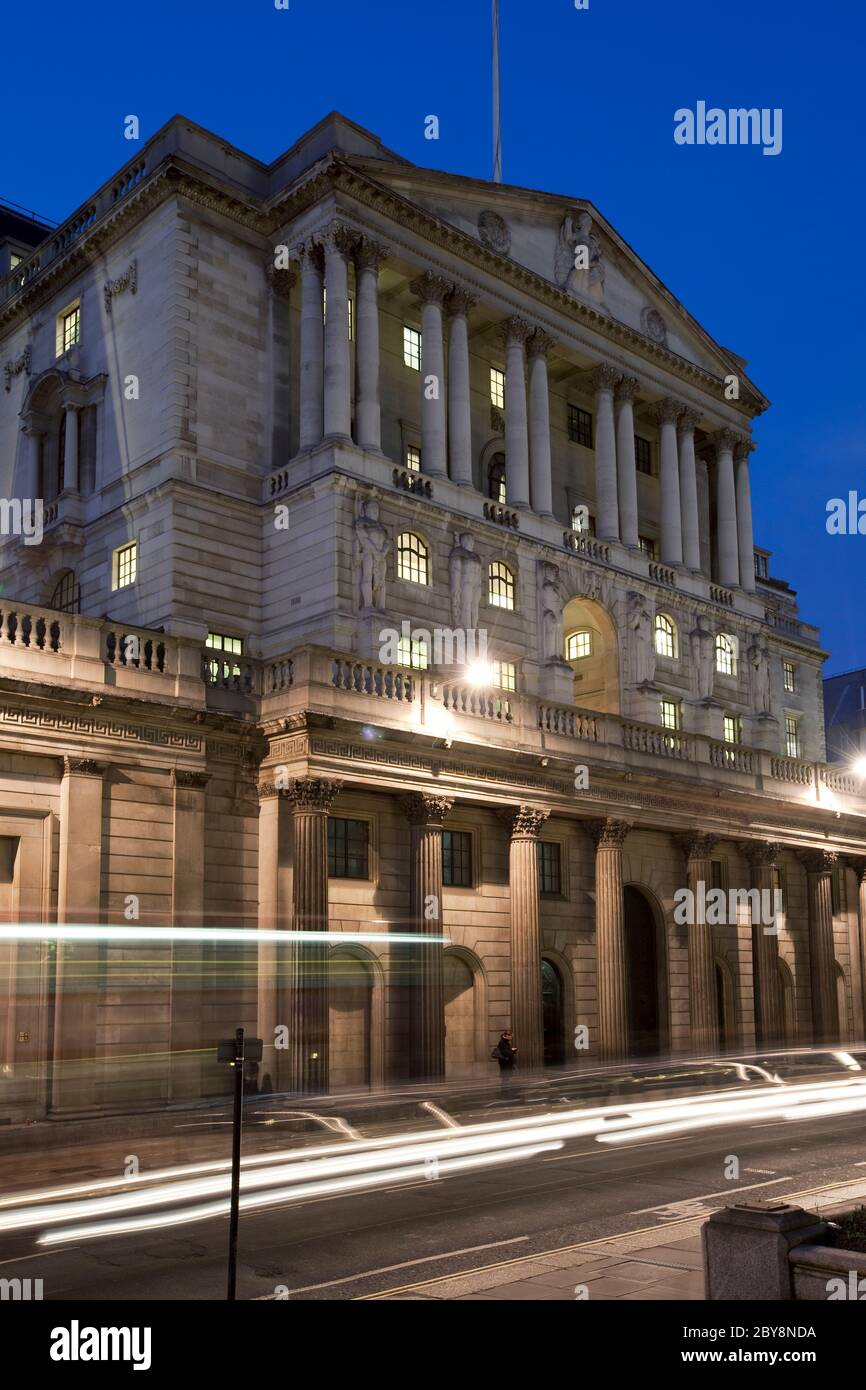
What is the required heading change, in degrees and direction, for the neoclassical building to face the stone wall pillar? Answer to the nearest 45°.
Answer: approximately 45° to its right

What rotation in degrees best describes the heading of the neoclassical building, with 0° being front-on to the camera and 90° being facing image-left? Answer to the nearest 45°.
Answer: approximately 315°

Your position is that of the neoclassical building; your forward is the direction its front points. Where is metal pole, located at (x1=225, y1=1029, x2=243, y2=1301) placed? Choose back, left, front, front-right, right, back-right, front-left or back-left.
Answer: front-right
